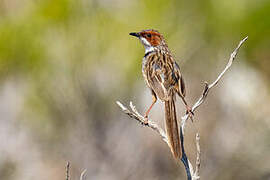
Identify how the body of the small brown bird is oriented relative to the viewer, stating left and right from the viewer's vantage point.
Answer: facing away from the viewer and to the left of the viewer
